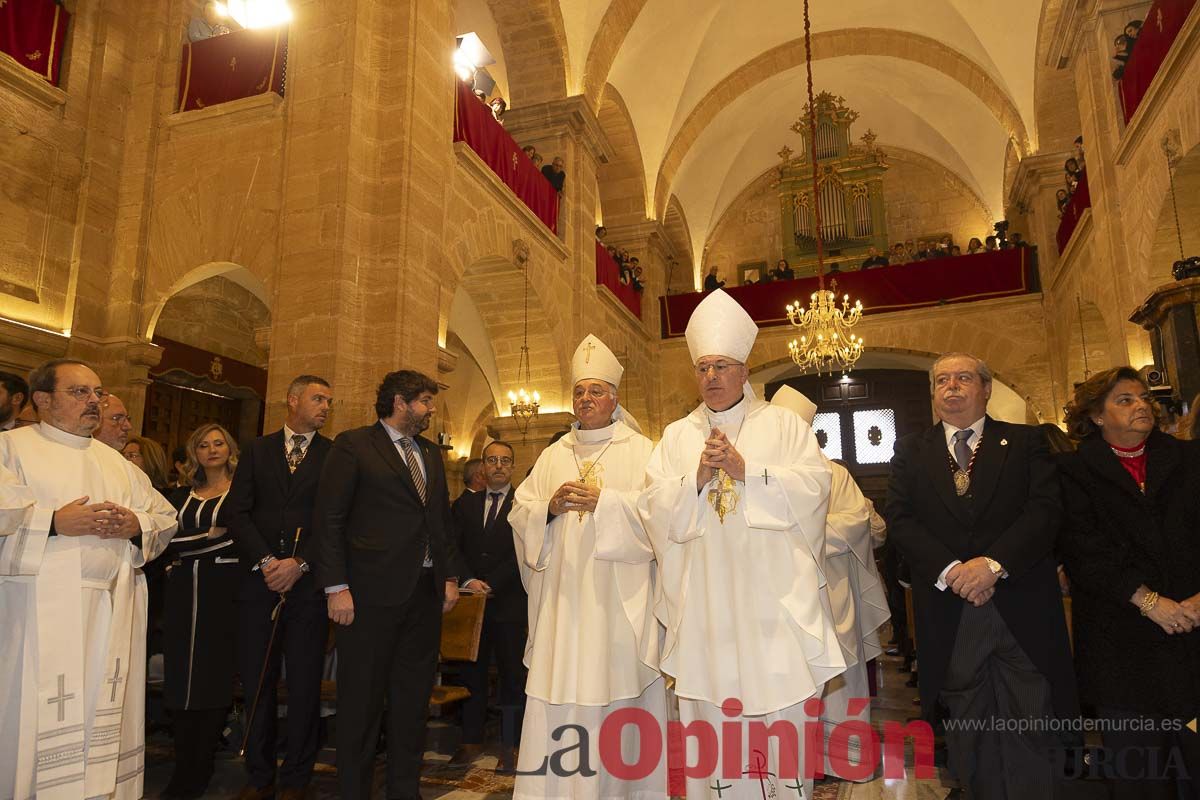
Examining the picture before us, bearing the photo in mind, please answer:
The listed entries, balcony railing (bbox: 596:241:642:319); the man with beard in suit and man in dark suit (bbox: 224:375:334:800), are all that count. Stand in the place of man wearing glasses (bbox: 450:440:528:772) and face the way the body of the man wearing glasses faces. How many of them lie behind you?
1

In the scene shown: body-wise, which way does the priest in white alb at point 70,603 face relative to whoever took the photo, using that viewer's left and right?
facing the viewer and to the right of the viewer

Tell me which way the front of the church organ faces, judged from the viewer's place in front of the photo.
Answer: facing the viewer

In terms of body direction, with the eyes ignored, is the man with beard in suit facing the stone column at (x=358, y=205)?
no

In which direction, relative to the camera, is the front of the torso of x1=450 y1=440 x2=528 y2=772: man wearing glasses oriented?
toward the camera

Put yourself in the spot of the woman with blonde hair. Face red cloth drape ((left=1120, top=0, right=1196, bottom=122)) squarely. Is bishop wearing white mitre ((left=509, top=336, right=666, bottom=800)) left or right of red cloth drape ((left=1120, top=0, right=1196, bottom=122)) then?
right

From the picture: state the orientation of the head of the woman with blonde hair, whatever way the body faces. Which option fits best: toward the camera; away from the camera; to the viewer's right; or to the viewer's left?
toward the camera

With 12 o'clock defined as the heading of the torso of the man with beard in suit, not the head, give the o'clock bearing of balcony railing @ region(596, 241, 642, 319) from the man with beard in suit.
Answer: The balcony railing is roughly at 8 o'clock from the man with beard in suit.

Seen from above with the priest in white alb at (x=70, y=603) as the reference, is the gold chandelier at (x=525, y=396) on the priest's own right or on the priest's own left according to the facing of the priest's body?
on the priest's own left

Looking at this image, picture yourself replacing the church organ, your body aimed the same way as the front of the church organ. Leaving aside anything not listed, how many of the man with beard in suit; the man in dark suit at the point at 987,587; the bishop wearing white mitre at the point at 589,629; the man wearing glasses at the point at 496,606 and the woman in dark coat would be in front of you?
5

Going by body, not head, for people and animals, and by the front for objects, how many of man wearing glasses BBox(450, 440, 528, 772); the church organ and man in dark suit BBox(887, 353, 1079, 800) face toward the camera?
3

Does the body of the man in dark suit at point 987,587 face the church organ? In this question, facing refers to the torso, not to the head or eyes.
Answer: no

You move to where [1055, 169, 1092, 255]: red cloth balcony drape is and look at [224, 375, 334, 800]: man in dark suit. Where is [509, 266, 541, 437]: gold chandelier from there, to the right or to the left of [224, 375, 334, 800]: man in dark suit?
right

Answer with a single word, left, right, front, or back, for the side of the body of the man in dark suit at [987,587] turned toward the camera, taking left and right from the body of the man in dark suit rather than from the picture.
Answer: front

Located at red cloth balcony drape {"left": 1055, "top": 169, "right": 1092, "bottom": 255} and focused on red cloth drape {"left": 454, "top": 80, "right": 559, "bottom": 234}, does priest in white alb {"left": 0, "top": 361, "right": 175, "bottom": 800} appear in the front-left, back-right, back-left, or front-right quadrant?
front-left

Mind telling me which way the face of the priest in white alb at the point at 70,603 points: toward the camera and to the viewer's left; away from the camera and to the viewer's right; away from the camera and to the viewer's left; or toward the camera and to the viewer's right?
toward the camera and to the viewer's right
